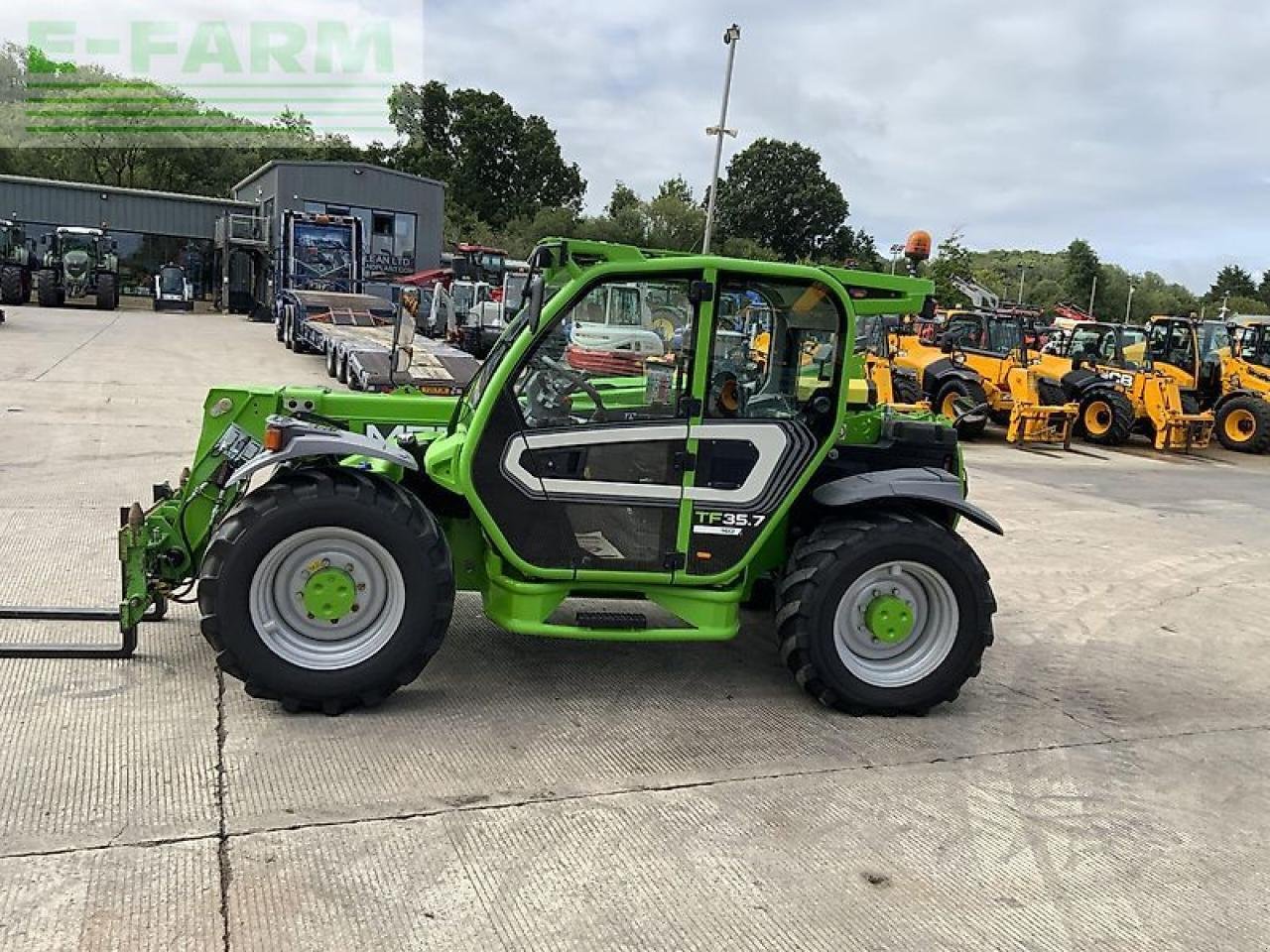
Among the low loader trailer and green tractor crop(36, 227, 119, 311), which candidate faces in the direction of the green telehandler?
the green tractor

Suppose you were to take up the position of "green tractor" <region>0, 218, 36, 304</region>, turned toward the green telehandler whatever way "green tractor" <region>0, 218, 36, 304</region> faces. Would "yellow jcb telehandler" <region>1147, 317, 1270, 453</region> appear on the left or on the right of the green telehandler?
left

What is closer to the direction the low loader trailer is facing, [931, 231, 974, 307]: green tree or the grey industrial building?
the grey industrial building

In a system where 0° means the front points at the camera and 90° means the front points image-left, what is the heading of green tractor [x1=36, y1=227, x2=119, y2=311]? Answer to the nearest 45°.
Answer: approximately 0°

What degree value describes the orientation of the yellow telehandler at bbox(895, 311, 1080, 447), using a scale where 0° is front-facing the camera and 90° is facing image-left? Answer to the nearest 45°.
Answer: approximately 315°

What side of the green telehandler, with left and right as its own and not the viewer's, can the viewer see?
left

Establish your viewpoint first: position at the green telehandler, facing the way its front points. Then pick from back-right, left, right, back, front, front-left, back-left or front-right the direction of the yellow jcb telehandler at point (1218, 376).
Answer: back-right

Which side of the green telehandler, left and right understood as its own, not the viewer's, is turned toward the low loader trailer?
right

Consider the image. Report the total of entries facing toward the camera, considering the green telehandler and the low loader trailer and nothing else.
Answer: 0

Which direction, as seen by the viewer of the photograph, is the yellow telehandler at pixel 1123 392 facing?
facing the viewer and to the right of the viewer

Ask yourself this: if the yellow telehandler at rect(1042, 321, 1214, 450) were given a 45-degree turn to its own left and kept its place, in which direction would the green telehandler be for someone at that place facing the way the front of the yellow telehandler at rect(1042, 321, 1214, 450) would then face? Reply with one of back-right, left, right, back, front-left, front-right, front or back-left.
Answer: right

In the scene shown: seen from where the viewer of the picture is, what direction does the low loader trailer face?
facing away from the viewer and to the left of the viewer
